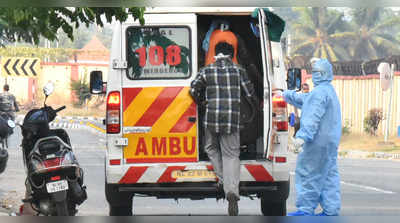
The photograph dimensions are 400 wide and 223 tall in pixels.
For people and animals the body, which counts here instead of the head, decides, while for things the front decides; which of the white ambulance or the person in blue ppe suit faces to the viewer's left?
the person in blue ppe suit

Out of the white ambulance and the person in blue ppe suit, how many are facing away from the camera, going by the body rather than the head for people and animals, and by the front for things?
1

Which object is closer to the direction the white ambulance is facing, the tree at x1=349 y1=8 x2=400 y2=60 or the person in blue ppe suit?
the tree

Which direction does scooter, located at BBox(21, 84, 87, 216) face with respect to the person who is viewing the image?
facing away from the viewer and to the left of the viewer

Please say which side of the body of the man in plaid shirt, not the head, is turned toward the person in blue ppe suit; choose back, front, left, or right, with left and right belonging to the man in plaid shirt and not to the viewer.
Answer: right

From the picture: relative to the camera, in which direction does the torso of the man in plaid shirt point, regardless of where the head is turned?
away from the camera

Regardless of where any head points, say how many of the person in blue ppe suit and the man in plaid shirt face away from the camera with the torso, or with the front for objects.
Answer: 1

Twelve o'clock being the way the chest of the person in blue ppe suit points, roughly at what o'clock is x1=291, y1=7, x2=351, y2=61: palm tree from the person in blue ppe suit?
The palm tree is roughly at 3 o'clock from the person in blue ppe suit.

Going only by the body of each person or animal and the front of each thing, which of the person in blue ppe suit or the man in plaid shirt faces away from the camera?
the man in plaid shirt

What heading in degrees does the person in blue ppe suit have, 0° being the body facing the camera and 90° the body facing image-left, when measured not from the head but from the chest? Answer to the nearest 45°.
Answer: approximately 90°

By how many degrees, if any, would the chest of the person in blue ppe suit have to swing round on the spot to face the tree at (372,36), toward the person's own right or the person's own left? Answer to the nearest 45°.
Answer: approximately 90° to the person's own right

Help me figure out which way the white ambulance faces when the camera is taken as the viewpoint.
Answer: facing away from the viewer

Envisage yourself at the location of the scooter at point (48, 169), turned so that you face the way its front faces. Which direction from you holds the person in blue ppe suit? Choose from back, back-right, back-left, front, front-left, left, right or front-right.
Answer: back-right

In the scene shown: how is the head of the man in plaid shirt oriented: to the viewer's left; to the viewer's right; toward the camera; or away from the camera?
away from the camera

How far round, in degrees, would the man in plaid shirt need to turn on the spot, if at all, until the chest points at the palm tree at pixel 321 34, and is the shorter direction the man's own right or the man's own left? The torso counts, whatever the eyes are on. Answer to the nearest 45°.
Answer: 0° — they already face it
